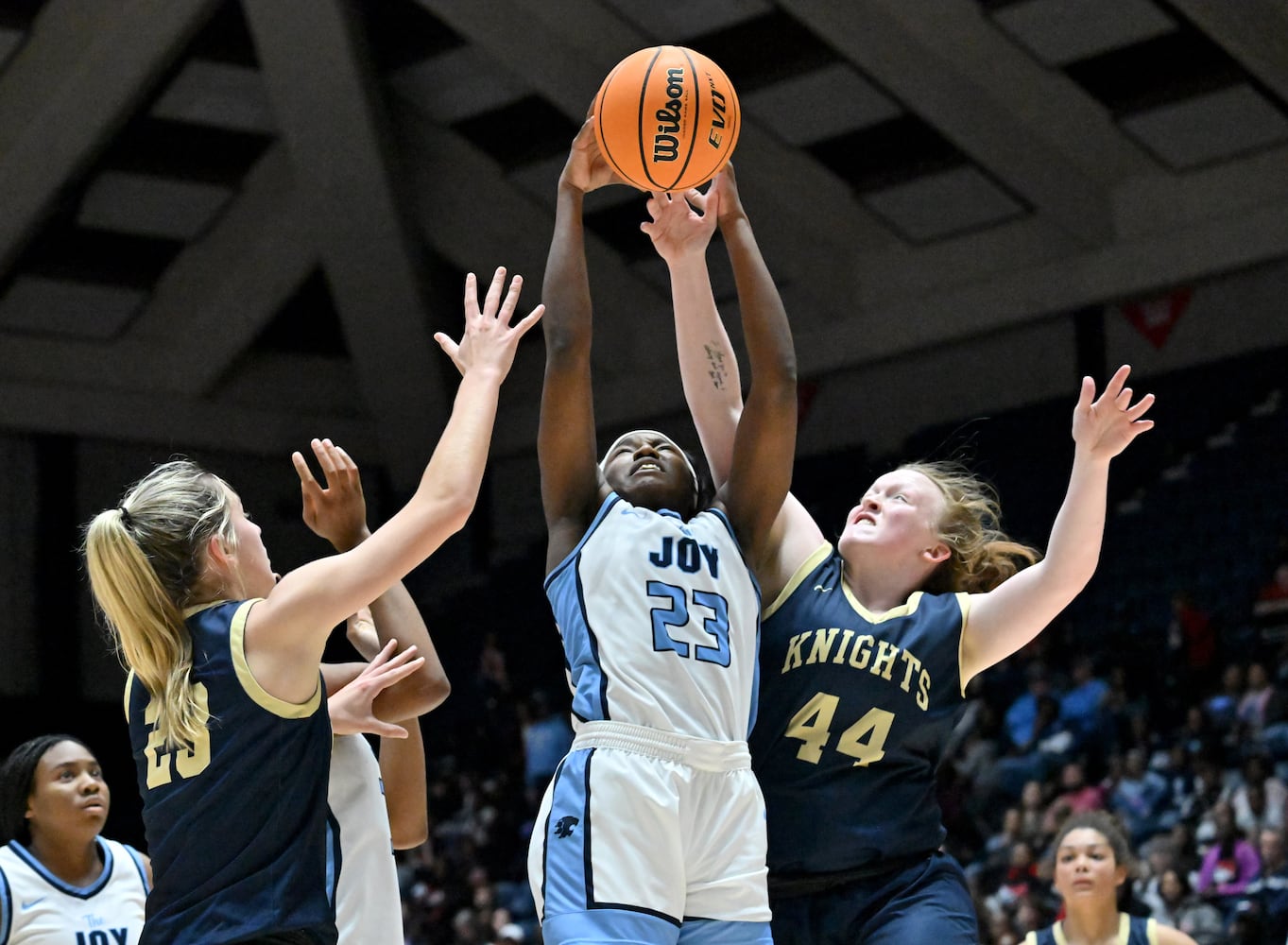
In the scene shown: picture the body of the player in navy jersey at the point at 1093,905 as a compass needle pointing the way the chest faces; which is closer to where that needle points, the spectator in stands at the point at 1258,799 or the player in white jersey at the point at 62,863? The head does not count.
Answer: the player in white jersey

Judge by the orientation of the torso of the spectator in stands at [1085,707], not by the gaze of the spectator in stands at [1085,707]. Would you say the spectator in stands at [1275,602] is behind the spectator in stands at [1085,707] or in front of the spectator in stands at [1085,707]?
behind

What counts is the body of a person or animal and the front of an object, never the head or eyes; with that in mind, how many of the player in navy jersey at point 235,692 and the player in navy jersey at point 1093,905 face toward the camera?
1

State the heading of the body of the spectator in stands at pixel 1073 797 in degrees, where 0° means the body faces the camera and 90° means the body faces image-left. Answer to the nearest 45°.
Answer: approximately 45°

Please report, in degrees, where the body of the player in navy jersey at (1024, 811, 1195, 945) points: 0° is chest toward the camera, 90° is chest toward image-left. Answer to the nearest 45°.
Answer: approximately 0°

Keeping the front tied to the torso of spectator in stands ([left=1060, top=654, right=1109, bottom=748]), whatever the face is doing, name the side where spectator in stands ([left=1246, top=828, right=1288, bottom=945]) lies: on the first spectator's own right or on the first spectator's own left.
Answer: on the first spectator's own left

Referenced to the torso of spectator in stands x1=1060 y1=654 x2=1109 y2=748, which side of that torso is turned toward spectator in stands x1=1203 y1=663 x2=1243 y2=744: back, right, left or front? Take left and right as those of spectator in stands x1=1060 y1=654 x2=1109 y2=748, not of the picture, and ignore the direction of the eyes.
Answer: left

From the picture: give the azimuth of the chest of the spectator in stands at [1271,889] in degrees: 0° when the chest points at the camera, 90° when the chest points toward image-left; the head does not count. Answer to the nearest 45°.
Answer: approximately 45°

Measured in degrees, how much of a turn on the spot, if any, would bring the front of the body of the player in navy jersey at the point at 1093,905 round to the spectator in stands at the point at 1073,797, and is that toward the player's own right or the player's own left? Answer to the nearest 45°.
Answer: approximately 180°

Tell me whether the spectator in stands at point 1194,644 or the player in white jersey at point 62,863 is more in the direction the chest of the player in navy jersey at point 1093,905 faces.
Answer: the player in white jersey
